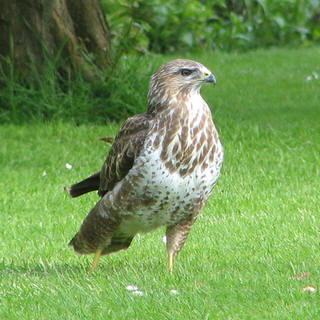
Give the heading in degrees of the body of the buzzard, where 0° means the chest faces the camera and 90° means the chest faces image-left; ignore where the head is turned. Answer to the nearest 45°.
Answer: approximately 315°

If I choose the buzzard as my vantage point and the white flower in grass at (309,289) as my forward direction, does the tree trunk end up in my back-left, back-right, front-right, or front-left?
back-left

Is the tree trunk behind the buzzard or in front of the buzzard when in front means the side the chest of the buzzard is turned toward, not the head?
behind

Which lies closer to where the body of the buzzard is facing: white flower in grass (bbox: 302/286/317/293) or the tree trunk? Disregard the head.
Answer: the white flower in grass

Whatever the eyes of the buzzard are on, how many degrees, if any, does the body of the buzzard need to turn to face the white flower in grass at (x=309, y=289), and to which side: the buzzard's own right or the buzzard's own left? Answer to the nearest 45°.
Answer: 0° — it already faces it
